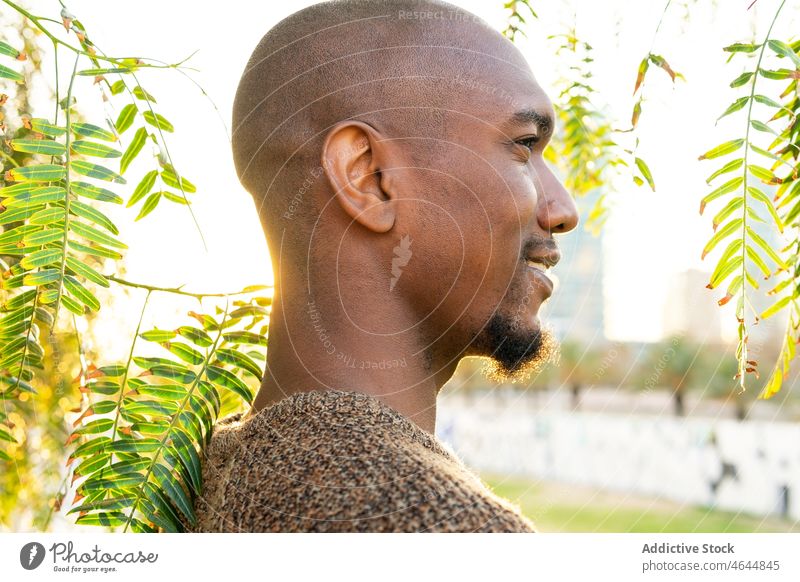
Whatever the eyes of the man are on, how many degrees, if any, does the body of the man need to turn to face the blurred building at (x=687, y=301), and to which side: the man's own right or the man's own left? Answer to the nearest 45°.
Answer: approximately 45° to the man's own left

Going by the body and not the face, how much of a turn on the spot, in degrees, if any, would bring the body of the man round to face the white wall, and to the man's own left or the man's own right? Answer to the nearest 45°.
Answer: approximately 90° to the man's own left

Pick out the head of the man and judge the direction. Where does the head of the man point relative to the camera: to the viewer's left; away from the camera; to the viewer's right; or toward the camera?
to the viewer's right

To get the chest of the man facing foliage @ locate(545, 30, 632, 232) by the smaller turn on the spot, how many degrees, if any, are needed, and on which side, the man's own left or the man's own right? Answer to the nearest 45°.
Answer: approximately 45° to the man's own left

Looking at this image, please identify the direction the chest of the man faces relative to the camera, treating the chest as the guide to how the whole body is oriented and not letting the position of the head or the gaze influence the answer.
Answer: to the viewer's right

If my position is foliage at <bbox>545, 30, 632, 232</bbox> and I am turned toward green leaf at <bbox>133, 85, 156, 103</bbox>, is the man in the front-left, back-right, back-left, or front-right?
front-left

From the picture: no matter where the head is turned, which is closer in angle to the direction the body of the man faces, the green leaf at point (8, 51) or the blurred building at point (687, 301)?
the blurred building
